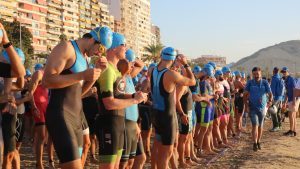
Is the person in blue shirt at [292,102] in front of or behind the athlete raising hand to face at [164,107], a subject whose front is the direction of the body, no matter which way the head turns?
in front

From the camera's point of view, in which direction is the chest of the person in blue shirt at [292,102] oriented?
to the viewer's left

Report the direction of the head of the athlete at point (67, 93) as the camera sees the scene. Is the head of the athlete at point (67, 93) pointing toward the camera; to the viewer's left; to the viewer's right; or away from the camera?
to the viewer's right

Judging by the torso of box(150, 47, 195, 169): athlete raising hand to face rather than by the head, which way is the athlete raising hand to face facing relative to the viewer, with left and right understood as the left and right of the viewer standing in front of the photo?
facing away from the viewer and to the right of the viewer

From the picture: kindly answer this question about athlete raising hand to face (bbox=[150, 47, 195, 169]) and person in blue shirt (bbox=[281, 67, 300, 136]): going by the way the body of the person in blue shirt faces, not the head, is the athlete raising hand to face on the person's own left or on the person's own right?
on the person's own left
